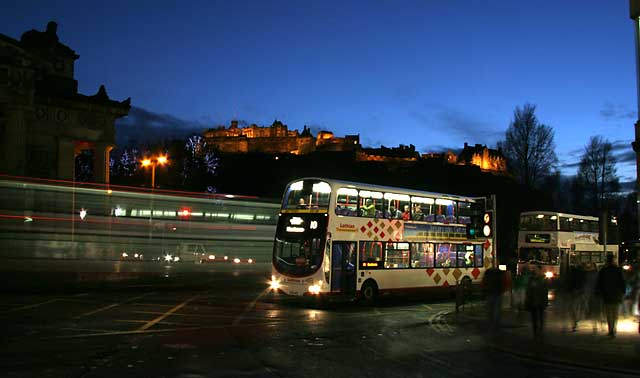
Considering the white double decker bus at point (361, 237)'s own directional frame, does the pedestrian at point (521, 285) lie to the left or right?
on its left

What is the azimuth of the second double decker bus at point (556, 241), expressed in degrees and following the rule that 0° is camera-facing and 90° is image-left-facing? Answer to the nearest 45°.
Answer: approximately 45°

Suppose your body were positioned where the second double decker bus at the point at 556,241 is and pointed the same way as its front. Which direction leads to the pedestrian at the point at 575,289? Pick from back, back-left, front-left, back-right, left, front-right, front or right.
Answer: front-left

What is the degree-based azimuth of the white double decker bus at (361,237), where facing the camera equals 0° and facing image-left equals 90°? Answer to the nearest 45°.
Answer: approximately 45°

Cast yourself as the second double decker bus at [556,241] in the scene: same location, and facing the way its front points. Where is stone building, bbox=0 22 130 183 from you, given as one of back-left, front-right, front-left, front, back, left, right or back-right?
front-right

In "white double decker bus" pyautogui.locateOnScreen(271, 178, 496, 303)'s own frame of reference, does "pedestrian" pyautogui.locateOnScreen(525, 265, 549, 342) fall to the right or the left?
on its left

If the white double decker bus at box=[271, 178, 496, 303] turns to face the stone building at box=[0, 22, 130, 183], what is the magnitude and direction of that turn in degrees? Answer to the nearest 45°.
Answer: approximately 90° to its right

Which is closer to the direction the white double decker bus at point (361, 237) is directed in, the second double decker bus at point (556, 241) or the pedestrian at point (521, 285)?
the pedestrian

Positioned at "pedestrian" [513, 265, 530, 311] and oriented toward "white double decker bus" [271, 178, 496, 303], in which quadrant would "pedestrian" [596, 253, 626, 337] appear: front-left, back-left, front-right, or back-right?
back-left

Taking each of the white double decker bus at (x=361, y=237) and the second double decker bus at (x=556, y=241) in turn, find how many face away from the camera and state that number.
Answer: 0

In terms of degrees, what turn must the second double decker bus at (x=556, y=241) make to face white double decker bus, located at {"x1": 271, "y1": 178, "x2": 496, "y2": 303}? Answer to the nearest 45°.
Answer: approximately 45° to its left

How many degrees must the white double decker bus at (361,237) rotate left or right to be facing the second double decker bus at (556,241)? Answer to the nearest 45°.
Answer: approximately 180°

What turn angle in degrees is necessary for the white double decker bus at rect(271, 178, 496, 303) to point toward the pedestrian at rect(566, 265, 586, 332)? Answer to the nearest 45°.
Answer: approximately 90° to its left
